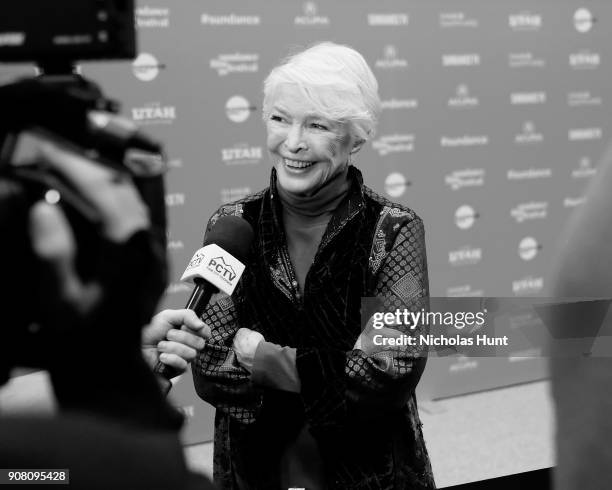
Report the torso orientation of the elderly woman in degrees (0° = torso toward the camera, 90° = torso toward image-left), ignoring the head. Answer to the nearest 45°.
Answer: approximately 45°
